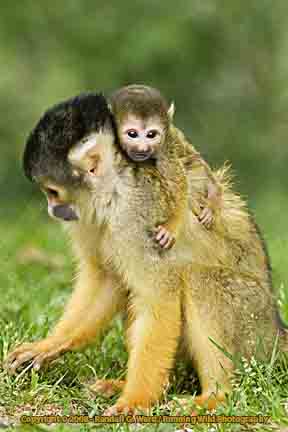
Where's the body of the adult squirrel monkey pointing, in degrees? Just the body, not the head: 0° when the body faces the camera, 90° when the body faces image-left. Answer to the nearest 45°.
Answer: approximately 90°

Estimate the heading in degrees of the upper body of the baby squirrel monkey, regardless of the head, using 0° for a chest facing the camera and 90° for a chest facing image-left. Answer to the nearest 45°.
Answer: approximately 45°
